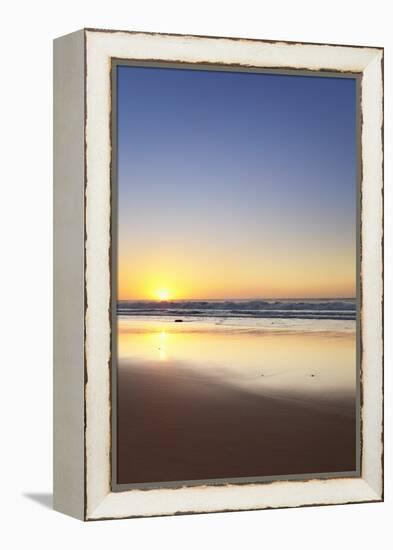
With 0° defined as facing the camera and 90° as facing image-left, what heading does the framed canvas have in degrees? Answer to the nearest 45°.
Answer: approximately 315°
